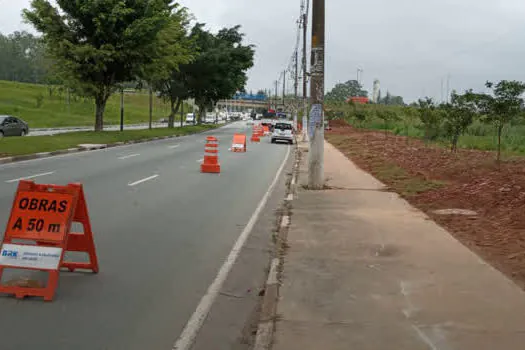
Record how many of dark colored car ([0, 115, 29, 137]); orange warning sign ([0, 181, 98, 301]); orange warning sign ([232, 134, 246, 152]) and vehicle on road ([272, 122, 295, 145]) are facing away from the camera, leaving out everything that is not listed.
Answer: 1

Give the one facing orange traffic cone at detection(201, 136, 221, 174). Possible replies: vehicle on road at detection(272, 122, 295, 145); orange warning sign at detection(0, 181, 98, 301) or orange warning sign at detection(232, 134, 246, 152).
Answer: orange warning sign at detection(232, 134, 246, 152)

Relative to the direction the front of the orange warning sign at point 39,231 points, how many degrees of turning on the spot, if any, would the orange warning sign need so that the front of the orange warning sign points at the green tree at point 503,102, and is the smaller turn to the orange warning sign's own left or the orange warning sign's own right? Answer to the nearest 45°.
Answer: approximately 180°

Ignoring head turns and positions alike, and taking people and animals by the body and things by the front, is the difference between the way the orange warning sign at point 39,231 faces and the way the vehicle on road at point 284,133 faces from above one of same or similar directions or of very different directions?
very different directions

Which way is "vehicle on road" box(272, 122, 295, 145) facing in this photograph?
away from the camera

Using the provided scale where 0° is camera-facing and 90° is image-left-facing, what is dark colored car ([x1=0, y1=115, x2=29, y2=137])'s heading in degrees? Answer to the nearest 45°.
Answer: approximately 45°

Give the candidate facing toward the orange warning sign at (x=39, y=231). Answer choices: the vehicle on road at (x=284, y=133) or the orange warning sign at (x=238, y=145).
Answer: the orange warning sign at (x=238, y=145)

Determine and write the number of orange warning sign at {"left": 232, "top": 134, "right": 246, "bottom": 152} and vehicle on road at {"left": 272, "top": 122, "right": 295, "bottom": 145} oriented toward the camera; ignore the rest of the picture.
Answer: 1

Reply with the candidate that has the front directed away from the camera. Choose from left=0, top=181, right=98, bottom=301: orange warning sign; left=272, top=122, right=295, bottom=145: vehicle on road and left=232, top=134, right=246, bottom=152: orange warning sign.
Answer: the vehicle on road

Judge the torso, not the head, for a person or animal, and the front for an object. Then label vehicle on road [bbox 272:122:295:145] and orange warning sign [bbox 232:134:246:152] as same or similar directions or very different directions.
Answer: very different directions

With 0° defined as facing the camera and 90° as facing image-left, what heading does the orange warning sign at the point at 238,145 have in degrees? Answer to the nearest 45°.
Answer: approximately 0°
